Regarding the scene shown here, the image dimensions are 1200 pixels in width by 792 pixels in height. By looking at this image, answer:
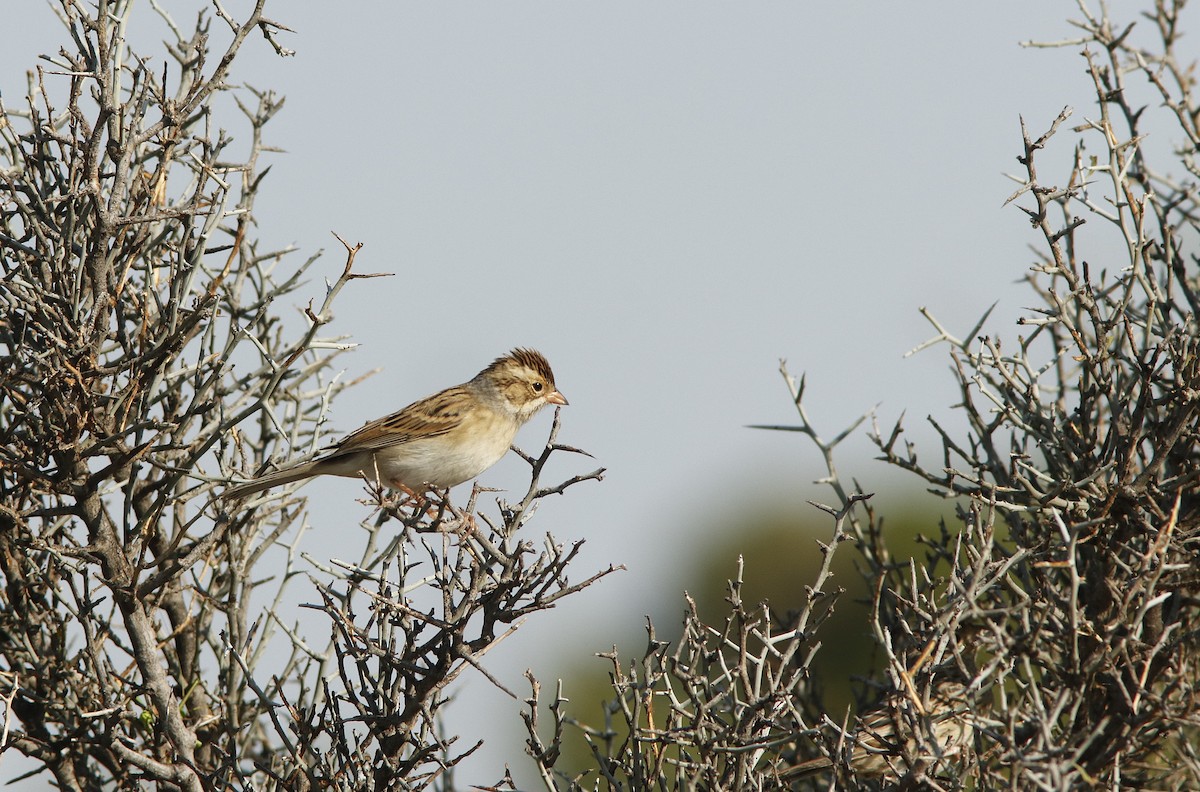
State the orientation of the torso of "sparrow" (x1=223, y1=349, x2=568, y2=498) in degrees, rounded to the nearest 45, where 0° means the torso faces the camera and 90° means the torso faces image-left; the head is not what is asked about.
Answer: approximately 270°
